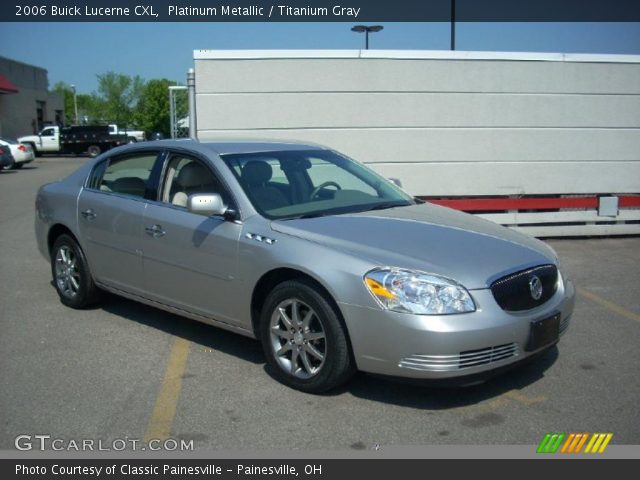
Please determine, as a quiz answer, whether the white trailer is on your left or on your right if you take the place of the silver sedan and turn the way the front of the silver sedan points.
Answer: on your left

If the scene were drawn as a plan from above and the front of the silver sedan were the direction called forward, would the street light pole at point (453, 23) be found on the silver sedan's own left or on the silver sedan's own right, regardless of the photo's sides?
on the silver sedan's own left

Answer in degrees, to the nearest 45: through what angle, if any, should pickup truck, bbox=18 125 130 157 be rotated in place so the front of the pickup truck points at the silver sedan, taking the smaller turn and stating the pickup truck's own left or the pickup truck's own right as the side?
approximately 90° to the pickup truck's own left

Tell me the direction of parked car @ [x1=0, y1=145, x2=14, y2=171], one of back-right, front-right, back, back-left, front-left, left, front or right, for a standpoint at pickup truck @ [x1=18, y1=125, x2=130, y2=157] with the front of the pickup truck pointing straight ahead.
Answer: left

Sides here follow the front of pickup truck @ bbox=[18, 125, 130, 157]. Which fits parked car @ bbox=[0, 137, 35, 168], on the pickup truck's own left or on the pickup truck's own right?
on the pickup truck's own left

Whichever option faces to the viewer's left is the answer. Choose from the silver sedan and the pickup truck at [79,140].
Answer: the pickup truck

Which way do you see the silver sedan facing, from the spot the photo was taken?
facing the viewer and to the right of the viewer

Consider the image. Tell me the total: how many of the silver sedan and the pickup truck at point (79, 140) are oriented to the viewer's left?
1

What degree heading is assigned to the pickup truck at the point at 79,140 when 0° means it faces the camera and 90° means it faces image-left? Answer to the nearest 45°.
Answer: approximately 90°

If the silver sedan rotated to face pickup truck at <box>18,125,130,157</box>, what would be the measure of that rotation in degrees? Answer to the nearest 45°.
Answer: approximately 135° to its left
